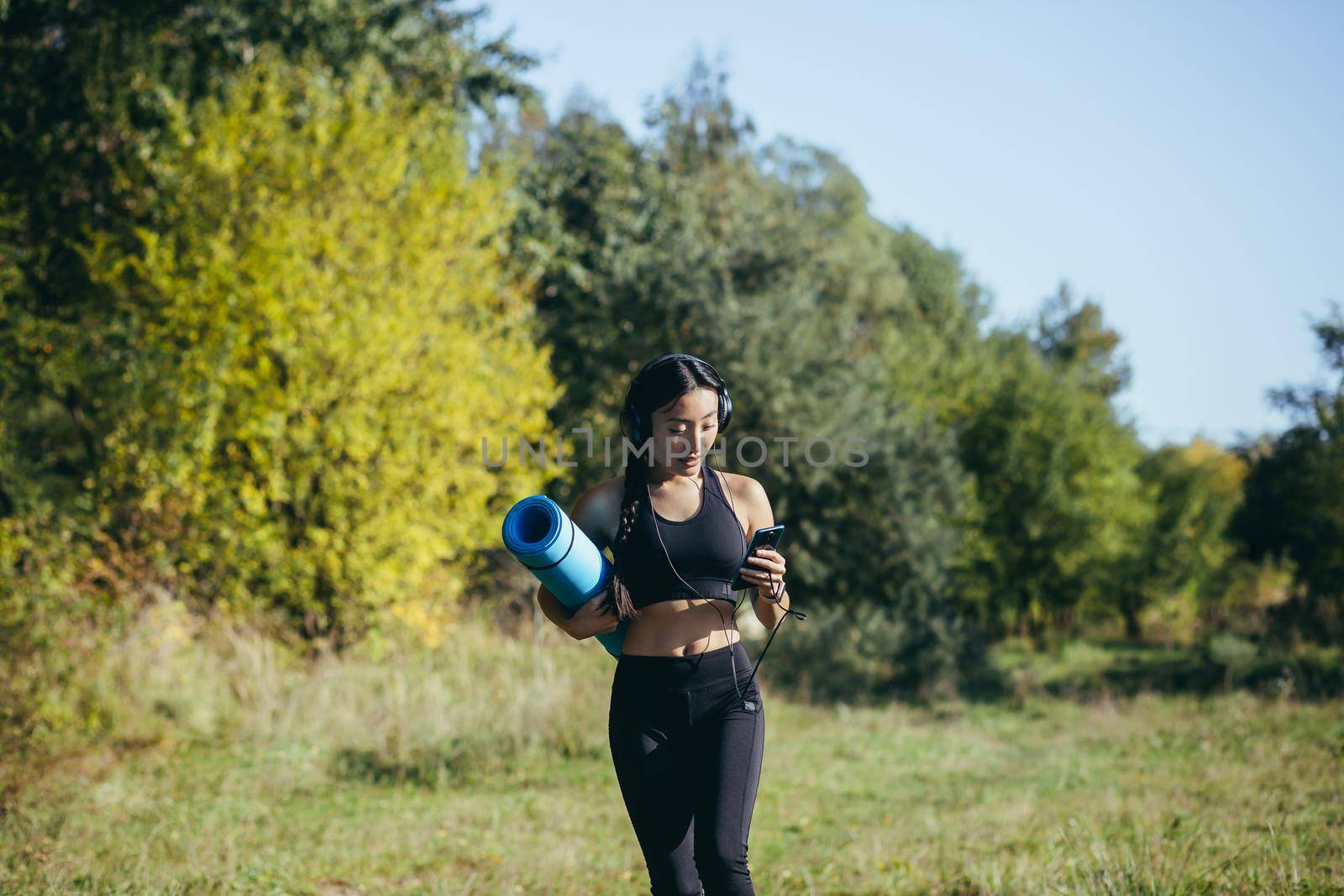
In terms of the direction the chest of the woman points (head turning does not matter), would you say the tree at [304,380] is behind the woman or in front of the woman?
behind

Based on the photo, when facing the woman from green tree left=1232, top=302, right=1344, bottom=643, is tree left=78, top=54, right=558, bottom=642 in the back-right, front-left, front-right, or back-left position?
front-right

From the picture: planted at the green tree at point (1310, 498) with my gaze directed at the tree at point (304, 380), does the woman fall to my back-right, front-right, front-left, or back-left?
front-left

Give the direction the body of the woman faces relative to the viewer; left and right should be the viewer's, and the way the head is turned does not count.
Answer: facing the viewer

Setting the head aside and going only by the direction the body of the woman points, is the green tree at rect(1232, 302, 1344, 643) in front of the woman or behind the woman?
behind

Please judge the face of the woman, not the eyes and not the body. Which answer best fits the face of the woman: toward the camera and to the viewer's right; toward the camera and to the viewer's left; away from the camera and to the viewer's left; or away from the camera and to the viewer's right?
toward the camera and to the viewer's right

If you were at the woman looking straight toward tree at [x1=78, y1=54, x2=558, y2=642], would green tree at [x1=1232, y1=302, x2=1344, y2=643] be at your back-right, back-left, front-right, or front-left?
front-right
